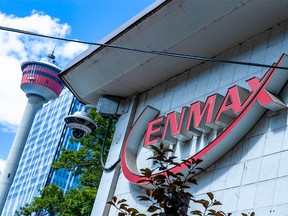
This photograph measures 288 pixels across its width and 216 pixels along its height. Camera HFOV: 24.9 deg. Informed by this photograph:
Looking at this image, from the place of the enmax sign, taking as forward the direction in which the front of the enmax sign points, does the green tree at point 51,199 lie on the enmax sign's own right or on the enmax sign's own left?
on the enmax sign's own right

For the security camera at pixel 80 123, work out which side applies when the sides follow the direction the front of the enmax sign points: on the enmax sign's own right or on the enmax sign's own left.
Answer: on the enmax sign's own right

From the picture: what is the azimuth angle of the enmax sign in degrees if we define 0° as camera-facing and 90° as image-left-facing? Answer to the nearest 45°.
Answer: approximately 45°
